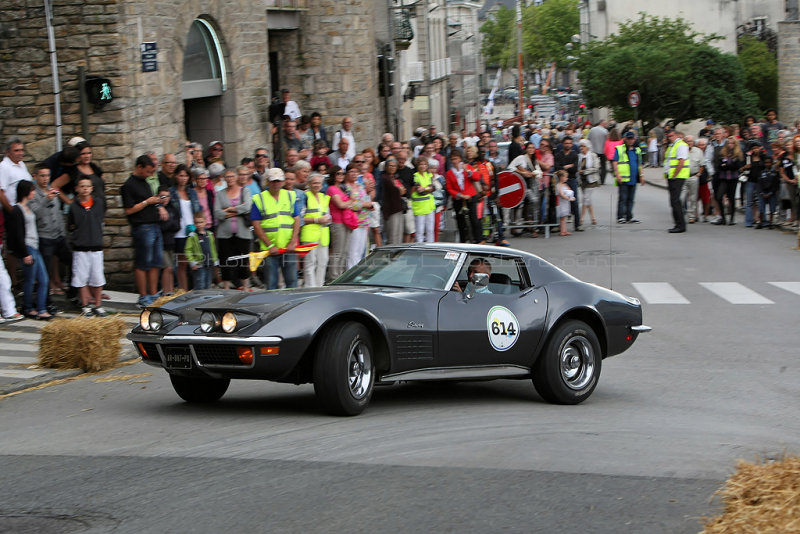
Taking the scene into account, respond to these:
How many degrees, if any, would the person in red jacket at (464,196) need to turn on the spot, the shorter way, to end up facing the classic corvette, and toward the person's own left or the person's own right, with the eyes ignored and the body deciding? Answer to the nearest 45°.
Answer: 0° — they already face it

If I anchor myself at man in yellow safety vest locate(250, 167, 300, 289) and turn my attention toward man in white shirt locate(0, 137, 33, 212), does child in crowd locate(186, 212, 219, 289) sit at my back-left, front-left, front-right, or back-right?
front-right

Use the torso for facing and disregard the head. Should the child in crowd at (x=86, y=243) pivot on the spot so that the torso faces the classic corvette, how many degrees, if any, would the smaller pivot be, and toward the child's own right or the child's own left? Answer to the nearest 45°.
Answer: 0° — they already face it

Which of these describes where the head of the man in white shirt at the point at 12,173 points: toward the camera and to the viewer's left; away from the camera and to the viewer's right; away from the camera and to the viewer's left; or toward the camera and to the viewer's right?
toward the camera and to the viewer's right

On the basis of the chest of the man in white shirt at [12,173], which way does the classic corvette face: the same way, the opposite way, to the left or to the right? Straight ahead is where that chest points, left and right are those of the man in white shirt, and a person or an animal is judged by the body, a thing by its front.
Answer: to the right

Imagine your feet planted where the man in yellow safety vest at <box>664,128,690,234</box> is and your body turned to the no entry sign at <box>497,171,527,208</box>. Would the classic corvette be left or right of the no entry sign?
left

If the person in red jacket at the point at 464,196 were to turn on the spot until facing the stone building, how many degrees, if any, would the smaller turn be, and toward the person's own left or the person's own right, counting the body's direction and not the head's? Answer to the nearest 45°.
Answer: approximately 45° to the person's own right

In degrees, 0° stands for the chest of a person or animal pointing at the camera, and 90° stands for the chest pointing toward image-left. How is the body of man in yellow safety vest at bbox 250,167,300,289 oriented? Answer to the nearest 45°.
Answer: approximately 0°

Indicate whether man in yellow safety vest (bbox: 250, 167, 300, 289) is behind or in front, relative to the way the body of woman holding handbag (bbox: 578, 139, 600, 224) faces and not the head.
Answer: in front

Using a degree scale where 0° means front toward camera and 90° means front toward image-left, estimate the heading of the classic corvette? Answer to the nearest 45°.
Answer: approximately 45°

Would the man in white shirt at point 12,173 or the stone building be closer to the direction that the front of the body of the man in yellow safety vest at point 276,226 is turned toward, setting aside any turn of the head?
the man in white shirt
